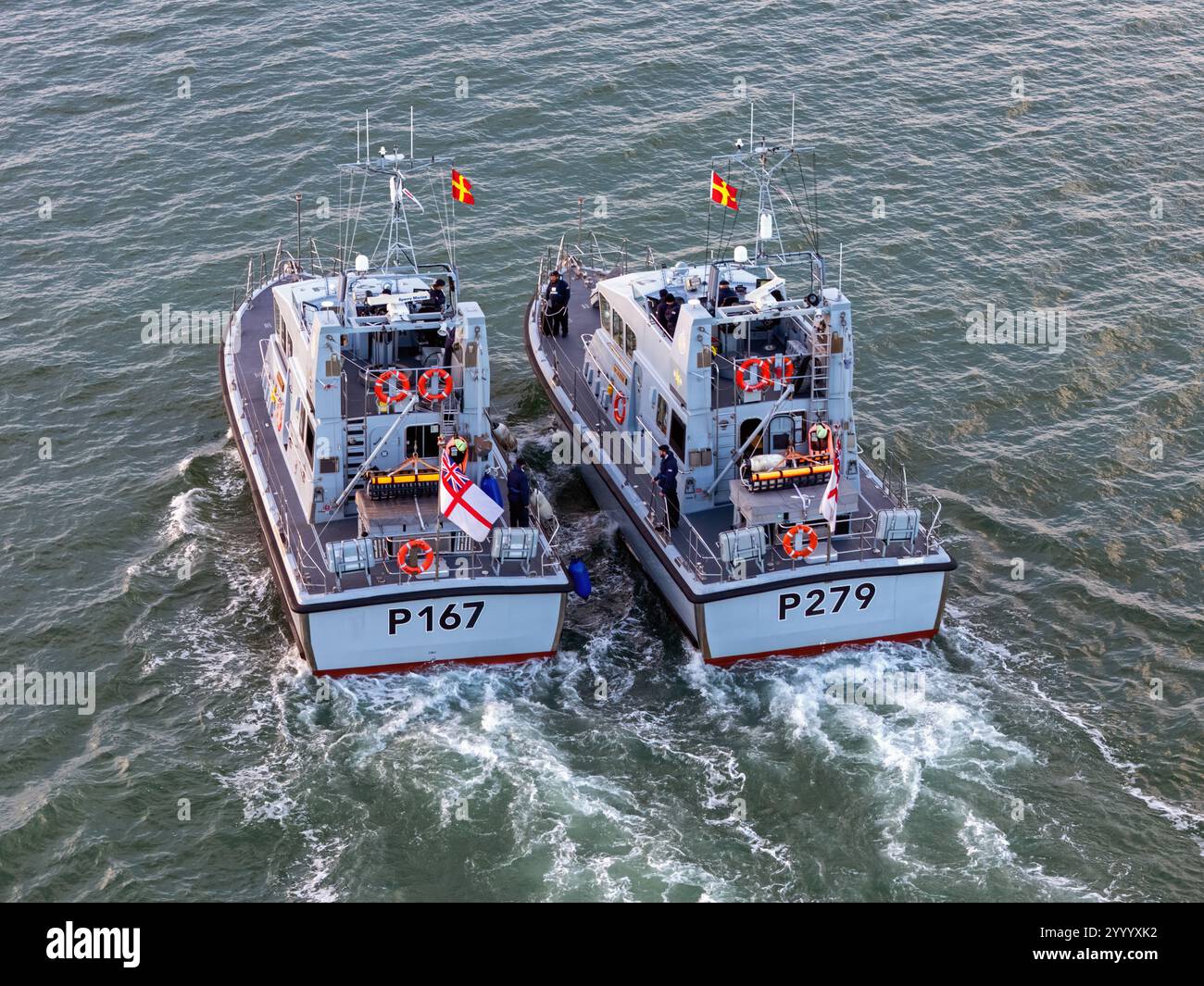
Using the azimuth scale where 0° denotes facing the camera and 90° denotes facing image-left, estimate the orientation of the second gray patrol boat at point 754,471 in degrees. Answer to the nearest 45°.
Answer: approximately 135°

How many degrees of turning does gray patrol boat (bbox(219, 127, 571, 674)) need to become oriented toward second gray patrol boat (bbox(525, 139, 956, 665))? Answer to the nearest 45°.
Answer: approximately 90° to its right

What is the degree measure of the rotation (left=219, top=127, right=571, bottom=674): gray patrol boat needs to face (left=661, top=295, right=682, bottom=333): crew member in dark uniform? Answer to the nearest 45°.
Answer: approximately 45° to its right

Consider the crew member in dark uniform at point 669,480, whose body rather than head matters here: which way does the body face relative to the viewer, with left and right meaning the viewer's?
facing to the left of the viewer

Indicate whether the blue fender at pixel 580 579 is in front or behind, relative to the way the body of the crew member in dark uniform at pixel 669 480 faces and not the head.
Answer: in front

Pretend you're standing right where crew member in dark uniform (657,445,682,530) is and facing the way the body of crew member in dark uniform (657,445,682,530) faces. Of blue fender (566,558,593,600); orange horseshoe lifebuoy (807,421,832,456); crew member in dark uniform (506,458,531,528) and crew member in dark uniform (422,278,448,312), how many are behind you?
1

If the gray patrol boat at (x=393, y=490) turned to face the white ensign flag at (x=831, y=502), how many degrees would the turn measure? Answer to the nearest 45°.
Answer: approximately 90° to its right

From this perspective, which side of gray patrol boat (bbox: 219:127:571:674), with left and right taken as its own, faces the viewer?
back

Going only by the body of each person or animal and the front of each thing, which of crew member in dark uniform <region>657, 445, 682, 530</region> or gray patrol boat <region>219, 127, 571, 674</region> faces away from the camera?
the gray patrol boat

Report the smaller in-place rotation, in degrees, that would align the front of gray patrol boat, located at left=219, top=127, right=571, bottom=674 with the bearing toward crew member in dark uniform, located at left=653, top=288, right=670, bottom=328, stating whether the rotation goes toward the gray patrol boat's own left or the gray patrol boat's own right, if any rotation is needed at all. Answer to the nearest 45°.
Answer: approximately 45° to the gray patrol boat's own right

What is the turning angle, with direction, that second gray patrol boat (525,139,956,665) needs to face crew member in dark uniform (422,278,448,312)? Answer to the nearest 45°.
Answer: approximately 45° to its left
